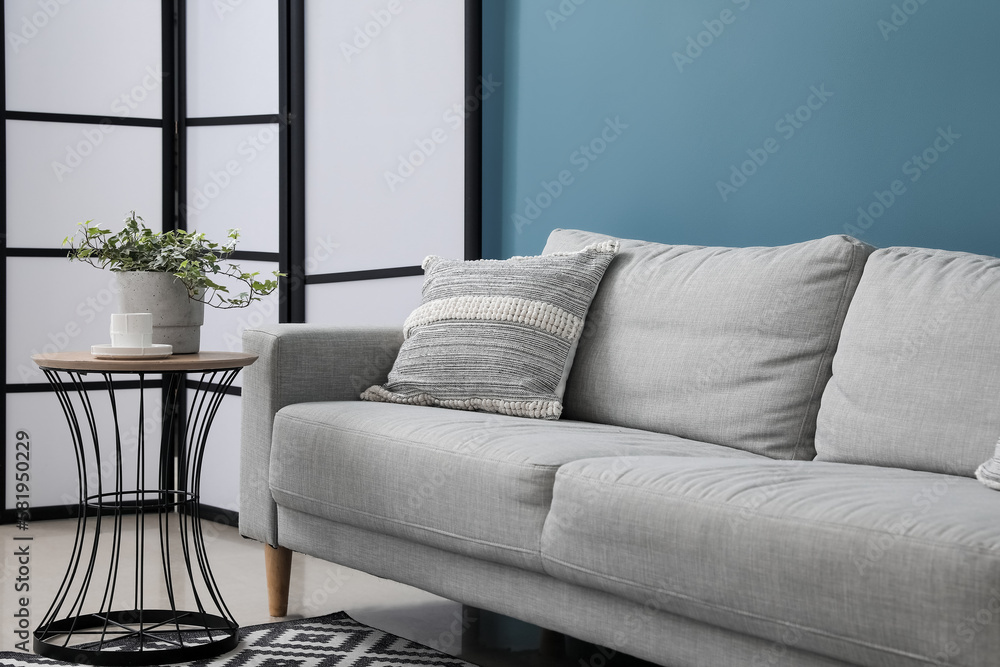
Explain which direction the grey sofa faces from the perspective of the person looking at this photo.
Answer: facing the viewer and to the left of the viewer

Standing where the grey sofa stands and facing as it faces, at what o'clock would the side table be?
The side table is roughly at 2 o'clock from the grey sofa.

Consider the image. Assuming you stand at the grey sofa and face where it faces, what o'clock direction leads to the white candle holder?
The white candle holder is roughly at 2 o'clock from the grey sofa.

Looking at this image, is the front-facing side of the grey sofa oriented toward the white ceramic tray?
no

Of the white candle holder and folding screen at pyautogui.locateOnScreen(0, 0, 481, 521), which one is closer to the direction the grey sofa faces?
the white candle holder

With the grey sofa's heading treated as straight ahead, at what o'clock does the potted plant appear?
The potted plant is roughly at 2 o'clock from the grey sofa.

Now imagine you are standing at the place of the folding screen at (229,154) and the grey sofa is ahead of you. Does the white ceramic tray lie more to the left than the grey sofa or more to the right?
right

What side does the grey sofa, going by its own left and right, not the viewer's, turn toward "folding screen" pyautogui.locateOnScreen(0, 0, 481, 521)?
right

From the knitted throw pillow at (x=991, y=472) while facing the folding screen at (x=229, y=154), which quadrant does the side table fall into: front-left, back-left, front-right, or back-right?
front-left

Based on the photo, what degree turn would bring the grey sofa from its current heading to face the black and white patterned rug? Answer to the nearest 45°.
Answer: approximately 45° to its right
